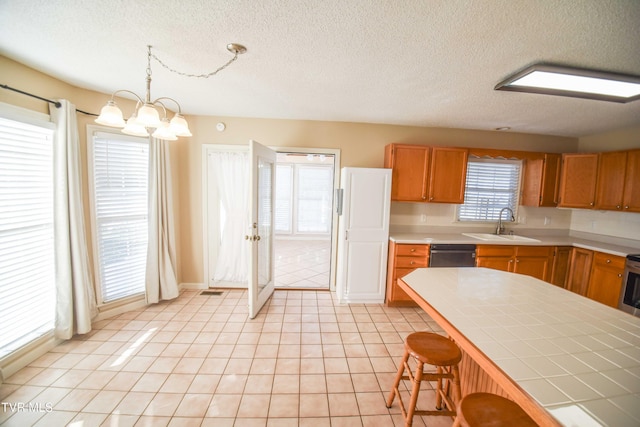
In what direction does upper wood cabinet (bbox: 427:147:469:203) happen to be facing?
toward the camera

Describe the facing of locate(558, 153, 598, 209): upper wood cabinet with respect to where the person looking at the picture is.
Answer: facing the viewer

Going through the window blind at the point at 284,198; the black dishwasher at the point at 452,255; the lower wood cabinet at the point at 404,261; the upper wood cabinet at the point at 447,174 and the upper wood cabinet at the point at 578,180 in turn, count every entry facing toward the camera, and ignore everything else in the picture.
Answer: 5

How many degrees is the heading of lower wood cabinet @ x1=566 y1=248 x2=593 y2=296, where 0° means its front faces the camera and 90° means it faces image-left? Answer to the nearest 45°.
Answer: approximately 45°

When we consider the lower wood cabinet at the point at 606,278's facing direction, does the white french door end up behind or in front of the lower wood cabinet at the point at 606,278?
in front

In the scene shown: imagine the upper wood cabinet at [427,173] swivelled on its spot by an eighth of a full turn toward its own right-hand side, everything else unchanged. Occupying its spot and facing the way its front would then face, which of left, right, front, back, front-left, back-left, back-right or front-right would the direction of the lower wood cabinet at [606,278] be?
back-left

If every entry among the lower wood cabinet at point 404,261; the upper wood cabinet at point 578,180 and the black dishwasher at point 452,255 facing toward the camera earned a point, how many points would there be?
3

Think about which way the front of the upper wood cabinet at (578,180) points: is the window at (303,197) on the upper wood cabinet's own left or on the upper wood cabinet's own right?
on the upper wood cabinet's own right

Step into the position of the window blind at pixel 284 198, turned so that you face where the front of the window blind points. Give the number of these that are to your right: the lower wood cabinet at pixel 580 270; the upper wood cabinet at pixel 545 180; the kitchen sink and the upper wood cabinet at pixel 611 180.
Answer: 0

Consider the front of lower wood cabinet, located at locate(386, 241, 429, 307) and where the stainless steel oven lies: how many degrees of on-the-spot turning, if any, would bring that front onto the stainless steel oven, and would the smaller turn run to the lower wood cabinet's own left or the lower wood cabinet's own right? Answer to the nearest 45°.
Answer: approximately 90° to the lower wood cabinet's own left

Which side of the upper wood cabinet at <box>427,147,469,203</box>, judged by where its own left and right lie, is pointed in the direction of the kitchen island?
front

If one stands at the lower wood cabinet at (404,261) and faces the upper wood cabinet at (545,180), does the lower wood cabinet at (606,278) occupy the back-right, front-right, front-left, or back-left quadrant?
front-right

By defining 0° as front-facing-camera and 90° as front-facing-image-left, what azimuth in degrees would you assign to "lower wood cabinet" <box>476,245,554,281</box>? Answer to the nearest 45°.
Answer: approximately 0°

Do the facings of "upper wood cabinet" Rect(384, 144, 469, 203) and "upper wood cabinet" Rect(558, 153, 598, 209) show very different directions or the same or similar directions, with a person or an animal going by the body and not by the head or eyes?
same or similar directions

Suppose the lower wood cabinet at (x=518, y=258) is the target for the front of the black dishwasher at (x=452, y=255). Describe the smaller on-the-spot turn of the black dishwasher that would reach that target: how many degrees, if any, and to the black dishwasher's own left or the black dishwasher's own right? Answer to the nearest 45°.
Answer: approximately 135° to the black dishwasher's own left

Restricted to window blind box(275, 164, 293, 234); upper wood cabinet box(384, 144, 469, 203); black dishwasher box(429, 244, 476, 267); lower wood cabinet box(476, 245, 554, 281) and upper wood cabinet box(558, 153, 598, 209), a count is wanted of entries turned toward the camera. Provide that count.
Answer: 5

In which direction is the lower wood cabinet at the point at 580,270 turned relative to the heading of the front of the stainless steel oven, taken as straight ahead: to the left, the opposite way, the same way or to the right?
the same way

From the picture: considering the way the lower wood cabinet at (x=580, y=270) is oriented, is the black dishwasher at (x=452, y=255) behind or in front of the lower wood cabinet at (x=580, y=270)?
in front

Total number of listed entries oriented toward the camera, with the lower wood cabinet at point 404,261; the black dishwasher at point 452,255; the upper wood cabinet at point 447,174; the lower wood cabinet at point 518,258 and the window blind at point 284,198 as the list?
5
